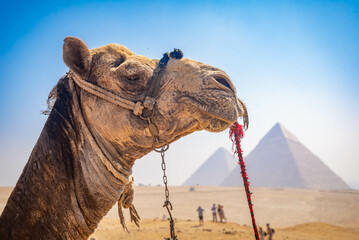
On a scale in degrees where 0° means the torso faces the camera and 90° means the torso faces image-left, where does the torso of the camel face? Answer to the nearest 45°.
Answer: approximately 270°
